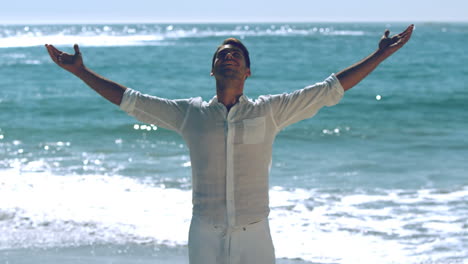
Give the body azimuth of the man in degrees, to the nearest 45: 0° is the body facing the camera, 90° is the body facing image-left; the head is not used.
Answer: approximately 0°
